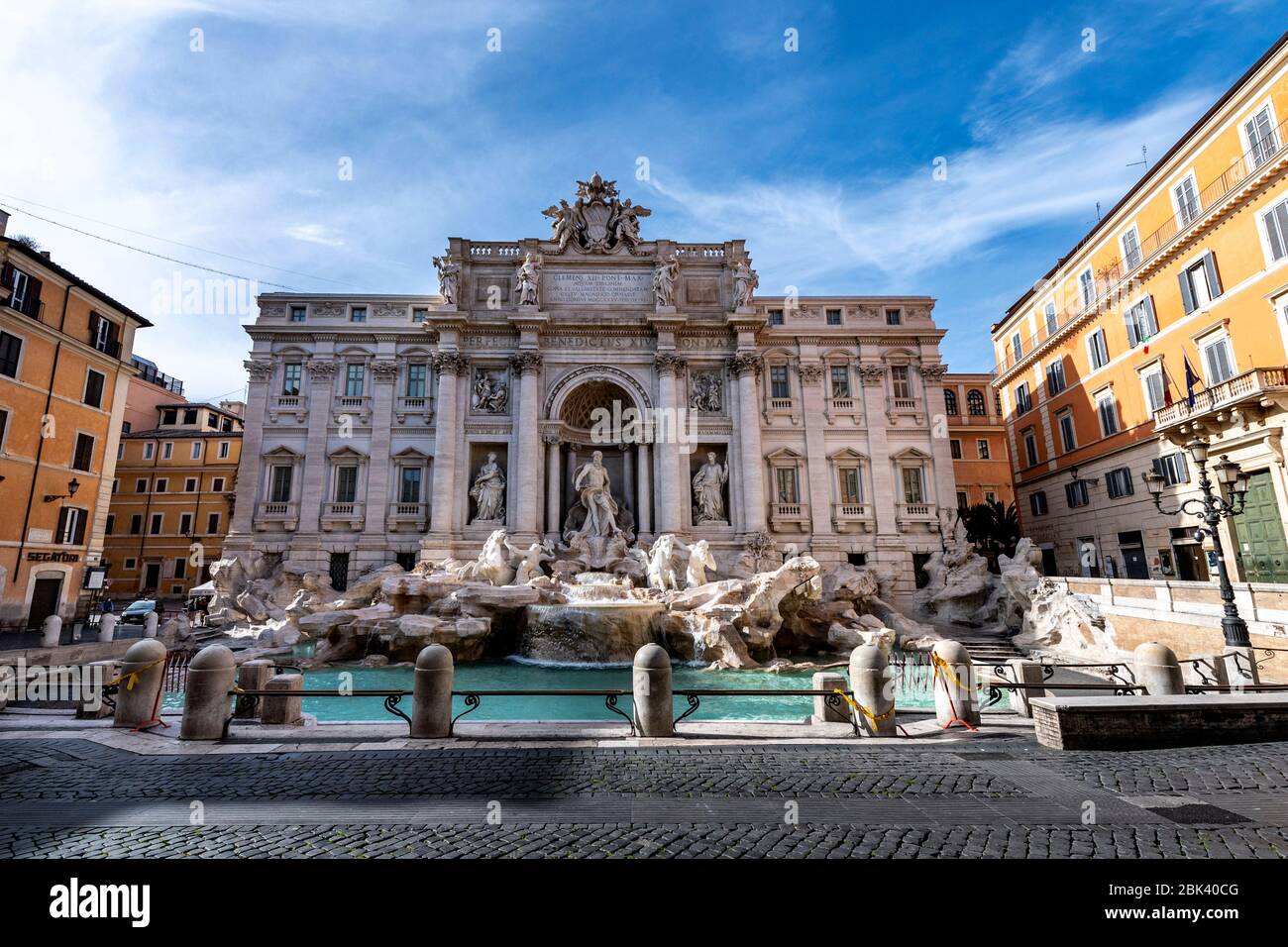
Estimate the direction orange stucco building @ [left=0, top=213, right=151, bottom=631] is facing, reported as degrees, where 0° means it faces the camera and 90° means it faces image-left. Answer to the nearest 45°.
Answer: approximately 315°

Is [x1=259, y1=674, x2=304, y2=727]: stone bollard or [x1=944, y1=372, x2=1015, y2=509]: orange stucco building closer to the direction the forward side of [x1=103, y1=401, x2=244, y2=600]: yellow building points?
the stone bollard

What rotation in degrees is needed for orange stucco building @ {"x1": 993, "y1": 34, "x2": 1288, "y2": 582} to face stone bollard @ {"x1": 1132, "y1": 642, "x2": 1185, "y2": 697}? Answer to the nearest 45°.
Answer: approximately 45° to its left

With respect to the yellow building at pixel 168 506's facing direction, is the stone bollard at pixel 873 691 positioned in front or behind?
in front

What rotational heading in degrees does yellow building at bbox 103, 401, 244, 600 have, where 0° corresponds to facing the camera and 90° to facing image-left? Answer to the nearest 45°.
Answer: approximately 0°

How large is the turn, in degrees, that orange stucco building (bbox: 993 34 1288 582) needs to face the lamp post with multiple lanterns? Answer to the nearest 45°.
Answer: approximately 45° to its left

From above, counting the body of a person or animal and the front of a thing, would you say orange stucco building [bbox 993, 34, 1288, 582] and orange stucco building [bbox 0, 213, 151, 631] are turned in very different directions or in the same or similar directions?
very different directions

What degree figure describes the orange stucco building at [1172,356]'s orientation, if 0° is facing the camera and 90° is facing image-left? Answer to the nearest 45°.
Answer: approximately 45°

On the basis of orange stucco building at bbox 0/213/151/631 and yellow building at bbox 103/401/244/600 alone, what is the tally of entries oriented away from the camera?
0

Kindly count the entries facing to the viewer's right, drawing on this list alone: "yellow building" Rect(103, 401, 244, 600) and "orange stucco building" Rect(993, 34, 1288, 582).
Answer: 0

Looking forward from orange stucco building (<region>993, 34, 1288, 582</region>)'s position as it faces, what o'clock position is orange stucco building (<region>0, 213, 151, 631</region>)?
orange stucco building (<region>0, 213, 151, 631</region>) is roughly at 12 o'clock from orange stucco building (<region>993, 34, 1288, 582</region>).

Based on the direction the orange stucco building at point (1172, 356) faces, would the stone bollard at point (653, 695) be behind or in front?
in front

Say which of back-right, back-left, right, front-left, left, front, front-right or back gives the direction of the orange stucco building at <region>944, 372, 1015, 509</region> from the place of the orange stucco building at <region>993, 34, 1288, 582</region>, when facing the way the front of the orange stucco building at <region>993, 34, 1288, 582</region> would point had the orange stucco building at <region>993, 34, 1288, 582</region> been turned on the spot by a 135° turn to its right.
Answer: front-left

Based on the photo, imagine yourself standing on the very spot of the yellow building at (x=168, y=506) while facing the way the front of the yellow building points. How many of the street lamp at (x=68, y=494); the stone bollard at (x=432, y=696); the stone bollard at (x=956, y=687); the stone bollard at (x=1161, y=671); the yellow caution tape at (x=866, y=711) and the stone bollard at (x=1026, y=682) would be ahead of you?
6

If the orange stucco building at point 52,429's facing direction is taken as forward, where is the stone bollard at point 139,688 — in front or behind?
in front
